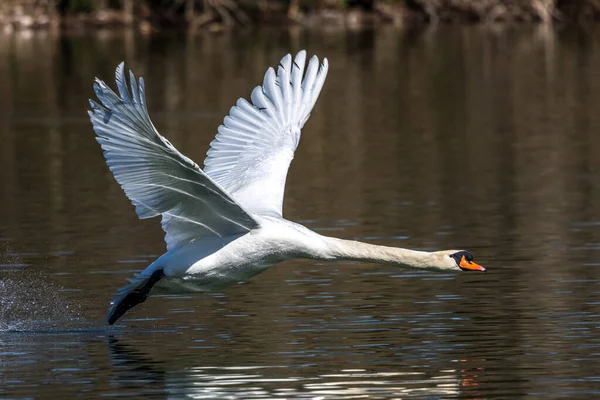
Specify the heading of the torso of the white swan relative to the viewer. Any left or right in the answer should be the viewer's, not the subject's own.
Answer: facing to the right of the viewer

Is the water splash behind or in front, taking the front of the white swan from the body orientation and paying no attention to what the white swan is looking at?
behind
